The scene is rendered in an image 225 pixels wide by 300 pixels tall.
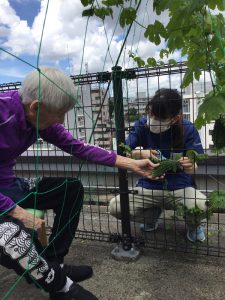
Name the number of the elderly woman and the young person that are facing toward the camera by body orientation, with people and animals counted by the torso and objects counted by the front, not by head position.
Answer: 1

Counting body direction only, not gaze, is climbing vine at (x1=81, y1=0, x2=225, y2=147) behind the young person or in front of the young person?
in front

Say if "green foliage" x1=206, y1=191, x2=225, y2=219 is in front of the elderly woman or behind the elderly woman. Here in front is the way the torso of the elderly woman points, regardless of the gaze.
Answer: in front

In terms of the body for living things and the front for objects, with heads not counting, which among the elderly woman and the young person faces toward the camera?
the young person

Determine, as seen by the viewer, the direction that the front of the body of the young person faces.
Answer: toward the camera

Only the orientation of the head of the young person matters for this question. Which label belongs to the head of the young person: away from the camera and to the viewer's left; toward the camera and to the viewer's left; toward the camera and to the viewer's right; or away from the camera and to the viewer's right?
toward the camera and to the viewer's left

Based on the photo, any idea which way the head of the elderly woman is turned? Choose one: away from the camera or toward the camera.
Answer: away from the camera

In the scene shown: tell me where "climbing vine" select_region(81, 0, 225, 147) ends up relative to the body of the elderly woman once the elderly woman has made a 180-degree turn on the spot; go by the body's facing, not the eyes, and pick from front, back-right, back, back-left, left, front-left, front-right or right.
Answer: back-left

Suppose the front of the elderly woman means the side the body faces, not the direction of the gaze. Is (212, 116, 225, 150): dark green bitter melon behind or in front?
in front

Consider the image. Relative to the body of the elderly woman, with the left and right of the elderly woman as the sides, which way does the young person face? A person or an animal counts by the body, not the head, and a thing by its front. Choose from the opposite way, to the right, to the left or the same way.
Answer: to the right

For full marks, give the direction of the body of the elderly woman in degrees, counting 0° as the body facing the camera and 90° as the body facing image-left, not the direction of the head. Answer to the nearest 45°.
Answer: approximately 270°
